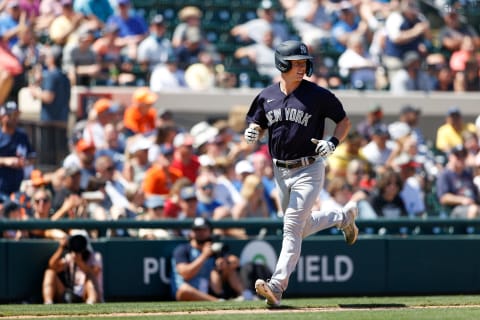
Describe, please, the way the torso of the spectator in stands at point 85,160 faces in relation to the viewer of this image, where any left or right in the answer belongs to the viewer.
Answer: facing the viewer and to the right of the viewer

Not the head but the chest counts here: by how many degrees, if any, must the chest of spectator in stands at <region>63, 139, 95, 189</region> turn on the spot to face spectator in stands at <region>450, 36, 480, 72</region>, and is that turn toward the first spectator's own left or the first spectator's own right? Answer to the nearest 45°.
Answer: approximately 90° to the first spectator's own left

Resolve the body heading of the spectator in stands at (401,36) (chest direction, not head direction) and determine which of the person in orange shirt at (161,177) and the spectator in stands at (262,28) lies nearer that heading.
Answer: the person in orange shirt

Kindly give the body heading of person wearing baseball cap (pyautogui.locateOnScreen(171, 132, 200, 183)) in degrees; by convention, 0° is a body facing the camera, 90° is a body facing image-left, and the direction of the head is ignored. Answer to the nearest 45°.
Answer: approximately 315°

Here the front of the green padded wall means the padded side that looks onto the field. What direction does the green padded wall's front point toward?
toward the camera

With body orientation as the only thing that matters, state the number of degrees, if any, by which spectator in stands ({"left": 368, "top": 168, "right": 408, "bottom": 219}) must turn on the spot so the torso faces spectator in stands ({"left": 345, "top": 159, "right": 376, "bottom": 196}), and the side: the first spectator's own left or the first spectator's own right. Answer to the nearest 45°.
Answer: approximately 135° to the first spectator's own right

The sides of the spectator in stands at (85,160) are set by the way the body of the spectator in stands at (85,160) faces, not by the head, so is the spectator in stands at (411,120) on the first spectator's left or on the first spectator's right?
on the first spectator's left

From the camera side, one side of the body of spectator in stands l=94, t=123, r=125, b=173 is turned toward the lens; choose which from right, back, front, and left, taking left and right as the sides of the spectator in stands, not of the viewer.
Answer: front

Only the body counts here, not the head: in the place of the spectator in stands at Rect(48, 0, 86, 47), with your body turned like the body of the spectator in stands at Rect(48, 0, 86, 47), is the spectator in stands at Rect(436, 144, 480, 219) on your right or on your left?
on your left

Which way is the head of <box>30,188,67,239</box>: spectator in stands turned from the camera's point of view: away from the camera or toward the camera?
toward the camera

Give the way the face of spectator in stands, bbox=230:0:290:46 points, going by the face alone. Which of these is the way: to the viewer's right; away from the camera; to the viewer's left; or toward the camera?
toward the camera

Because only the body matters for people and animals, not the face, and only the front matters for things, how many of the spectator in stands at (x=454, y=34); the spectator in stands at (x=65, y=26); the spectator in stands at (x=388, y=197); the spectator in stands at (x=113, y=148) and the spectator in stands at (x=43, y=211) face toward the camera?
5

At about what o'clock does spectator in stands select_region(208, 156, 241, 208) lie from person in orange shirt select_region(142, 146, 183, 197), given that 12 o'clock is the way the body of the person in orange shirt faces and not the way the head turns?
The spectator in stands is roughly at 10 o'clock from the person in orange shirt.

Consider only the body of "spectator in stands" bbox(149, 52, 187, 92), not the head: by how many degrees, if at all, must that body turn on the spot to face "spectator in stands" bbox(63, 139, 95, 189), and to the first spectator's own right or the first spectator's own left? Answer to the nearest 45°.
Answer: approximately 45° to the first spectator's own right

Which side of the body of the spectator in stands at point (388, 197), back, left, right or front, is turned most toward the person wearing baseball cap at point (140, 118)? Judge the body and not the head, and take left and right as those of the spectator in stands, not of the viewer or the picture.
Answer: right
